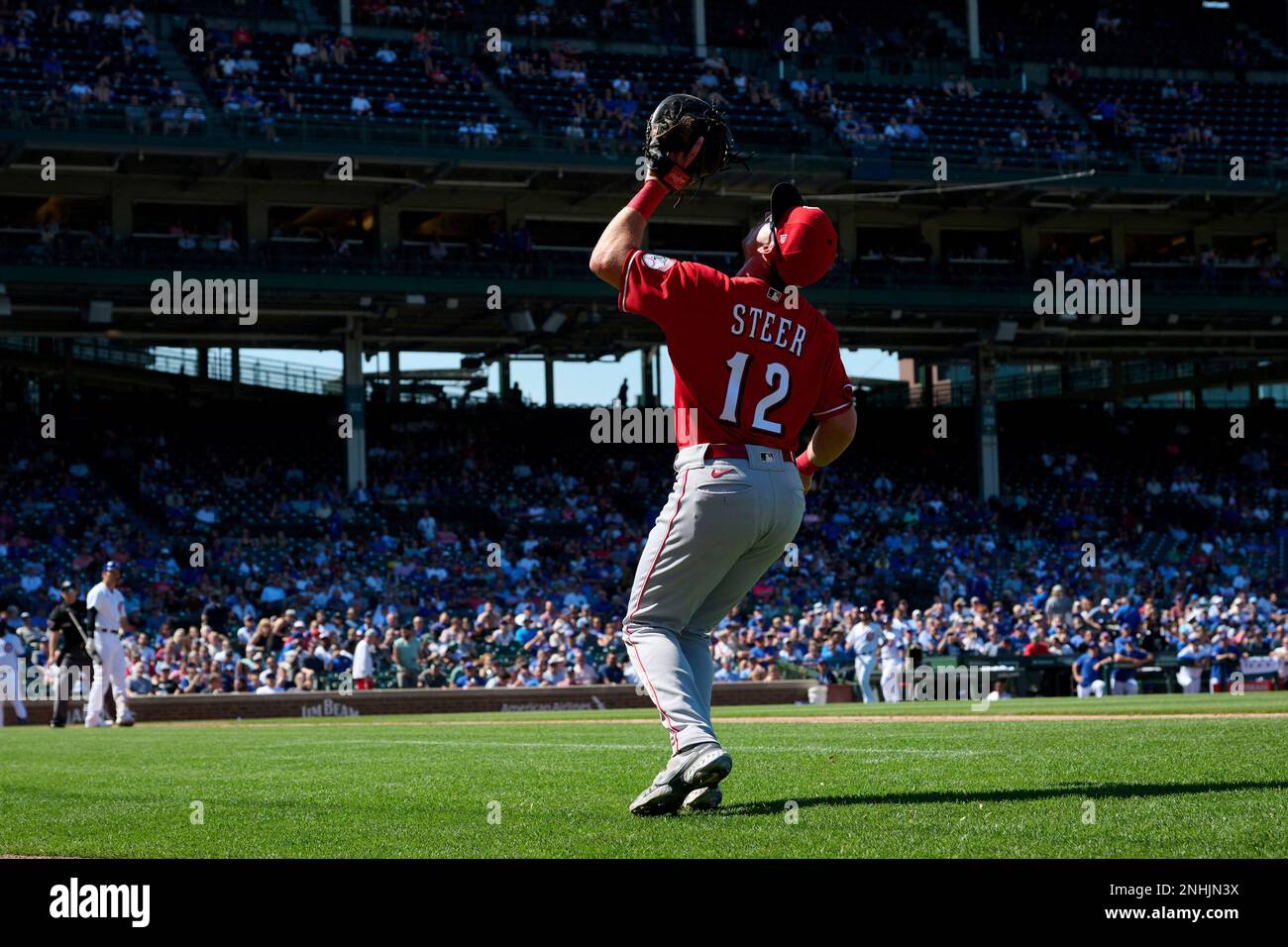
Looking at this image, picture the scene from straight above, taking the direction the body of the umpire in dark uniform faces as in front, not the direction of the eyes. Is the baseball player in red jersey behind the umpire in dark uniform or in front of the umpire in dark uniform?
in front

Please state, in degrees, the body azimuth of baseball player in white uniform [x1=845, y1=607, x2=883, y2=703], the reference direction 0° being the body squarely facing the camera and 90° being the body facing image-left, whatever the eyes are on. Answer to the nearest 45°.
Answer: approximately 0°

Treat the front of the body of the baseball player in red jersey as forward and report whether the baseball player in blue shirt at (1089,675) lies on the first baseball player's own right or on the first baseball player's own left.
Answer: on the first baseball player's own right

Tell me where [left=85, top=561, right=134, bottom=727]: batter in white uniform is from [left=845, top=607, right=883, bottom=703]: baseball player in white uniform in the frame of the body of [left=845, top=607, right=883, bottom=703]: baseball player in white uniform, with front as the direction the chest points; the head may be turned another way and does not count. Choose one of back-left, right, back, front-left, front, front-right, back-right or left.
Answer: front-right

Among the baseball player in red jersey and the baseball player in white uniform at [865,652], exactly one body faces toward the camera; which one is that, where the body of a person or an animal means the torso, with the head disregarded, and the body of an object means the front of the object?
the baseball player in white uniform

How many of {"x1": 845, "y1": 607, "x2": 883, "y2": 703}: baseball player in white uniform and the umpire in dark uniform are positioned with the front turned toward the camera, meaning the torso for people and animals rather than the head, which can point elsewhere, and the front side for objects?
2

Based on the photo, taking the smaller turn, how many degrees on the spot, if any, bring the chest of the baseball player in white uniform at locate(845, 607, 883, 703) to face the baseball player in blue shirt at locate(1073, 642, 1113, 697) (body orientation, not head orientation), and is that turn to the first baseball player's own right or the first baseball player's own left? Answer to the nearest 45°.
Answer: approximately 90° to the first baseball player's own left

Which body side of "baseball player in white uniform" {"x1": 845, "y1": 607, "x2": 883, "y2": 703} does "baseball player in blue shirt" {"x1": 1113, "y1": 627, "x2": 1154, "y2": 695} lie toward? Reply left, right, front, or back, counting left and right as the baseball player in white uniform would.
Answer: left

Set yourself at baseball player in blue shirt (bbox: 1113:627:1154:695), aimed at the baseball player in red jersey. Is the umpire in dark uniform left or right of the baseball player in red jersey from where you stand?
right

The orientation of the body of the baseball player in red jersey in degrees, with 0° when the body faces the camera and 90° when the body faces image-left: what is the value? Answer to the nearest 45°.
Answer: approximately 135°

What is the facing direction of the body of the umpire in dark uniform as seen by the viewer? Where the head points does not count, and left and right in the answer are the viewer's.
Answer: facing the viewer

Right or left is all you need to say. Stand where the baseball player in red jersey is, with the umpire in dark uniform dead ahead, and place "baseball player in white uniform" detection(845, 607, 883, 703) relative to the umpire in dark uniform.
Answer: right
